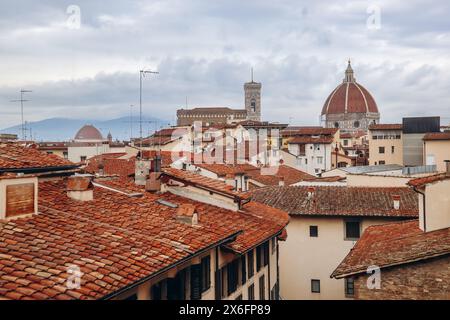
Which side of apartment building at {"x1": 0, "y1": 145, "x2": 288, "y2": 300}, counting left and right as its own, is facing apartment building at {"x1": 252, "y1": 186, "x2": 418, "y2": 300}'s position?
left

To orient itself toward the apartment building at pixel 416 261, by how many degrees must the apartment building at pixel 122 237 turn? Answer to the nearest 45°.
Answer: approximately 45° to its left

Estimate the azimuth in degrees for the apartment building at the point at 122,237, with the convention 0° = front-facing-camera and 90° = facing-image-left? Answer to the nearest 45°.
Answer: approximately 315°
